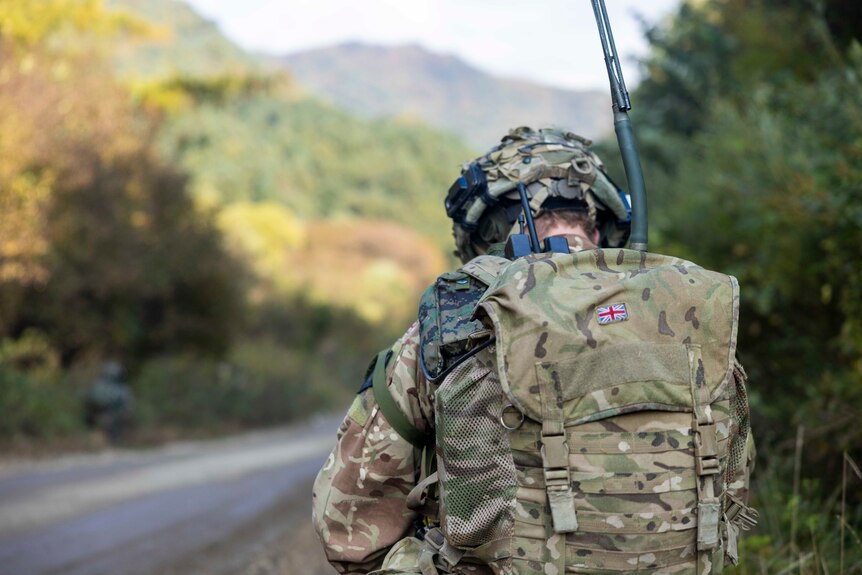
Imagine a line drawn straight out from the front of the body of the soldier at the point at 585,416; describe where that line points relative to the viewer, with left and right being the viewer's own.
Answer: facing away from the viewer and to the left of the viewer

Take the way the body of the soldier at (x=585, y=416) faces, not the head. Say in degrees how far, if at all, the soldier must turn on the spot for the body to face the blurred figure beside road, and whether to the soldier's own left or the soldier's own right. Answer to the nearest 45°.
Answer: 0° — they already face them
